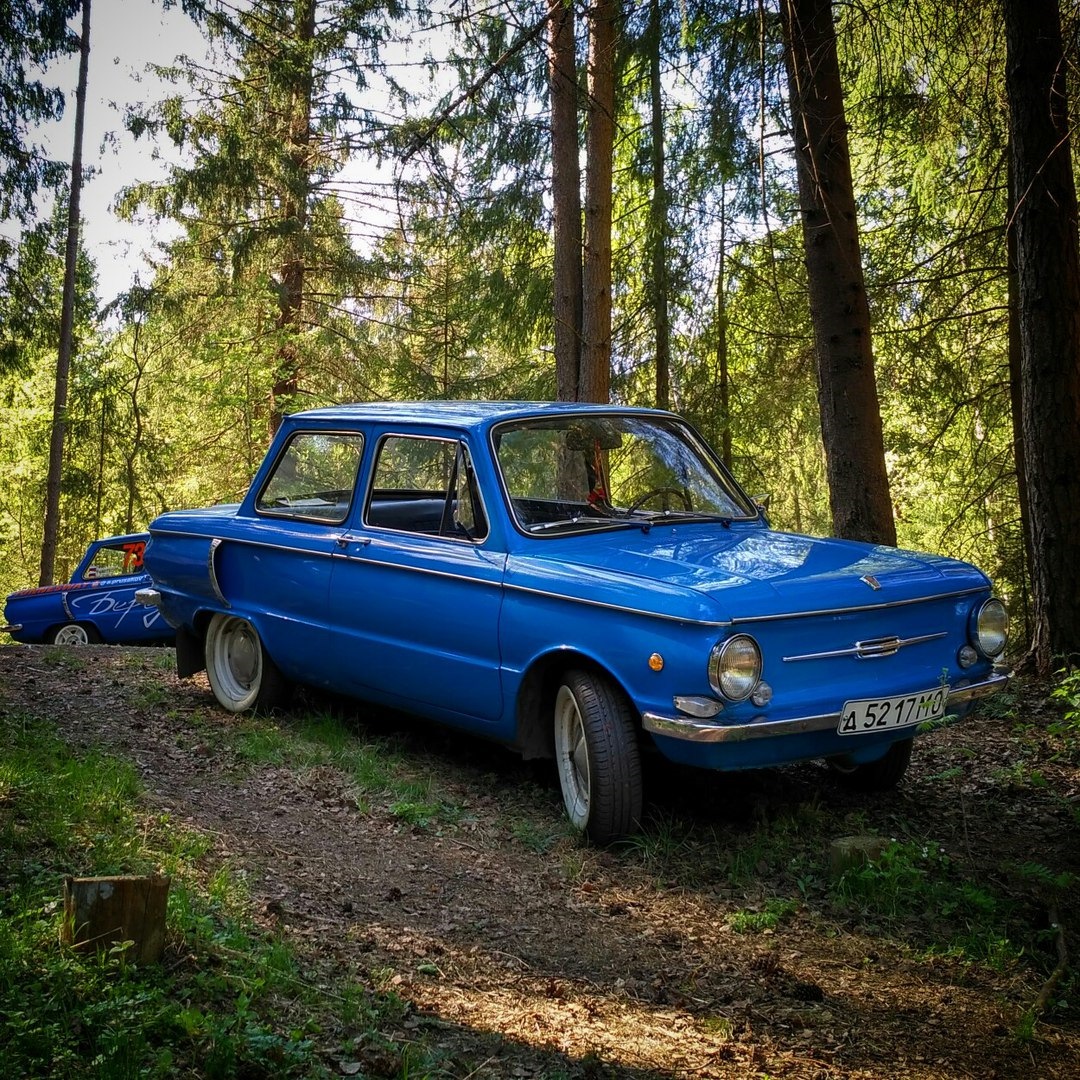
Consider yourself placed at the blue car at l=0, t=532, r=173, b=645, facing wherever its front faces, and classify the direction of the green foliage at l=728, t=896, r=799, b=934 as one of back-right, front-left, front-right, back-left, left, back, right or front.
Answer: right

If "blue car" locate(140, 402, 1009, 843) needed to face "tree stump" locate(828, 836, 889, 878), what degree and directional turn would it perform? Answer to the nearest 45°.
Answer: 0° — it already faces it

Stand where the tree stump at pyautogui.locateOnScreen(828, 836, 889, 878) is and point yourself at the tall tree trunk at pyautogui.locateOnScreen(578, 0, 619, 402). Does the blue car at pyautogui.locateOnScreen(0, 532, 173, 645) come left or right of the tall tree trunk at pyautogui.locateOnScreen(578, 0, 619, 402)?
left

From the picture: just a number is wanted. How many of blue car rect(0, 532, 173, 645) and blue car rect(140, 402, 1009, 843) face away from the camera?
0

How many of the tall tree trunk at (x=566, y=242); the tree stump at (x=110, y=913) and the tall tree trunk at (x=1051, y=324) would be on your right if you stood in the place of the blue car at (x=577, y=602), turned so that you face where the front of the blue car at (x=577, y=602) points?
1

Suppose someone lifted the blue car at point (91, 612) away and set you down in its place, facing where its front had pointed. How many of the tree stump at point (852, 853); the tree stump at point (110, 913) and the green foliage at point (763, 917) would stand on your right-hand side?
3

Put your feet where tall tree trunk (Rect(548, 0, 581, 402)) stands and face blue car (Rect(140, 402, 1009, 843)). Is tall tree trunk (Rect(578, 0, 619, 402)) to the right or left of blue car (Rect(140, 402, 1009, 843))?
left

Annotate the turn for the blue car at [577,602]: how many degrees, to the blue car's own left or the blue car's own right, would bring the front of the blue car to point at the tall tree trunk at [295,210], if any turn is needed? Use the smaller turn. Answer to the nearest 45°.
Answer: approximately 135° to the blue car's own left

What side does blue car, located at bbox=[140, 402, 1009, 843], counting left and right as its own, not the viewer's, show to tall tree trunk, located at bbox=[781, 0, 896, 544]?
left

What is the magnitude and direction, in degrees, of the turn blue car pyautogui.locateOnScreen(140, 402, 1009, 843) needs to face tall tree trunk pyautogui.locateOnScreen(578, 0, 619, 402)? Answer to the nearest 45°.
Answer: approximately 135° to its left

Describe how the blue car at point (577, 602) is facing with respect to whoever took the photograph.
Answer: facing the viewer and to the right of the viewer

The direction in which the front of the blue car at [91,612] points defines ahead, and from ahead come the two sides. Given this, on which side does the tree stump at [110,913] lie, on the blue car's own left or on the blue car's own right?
on the blue car's own right
